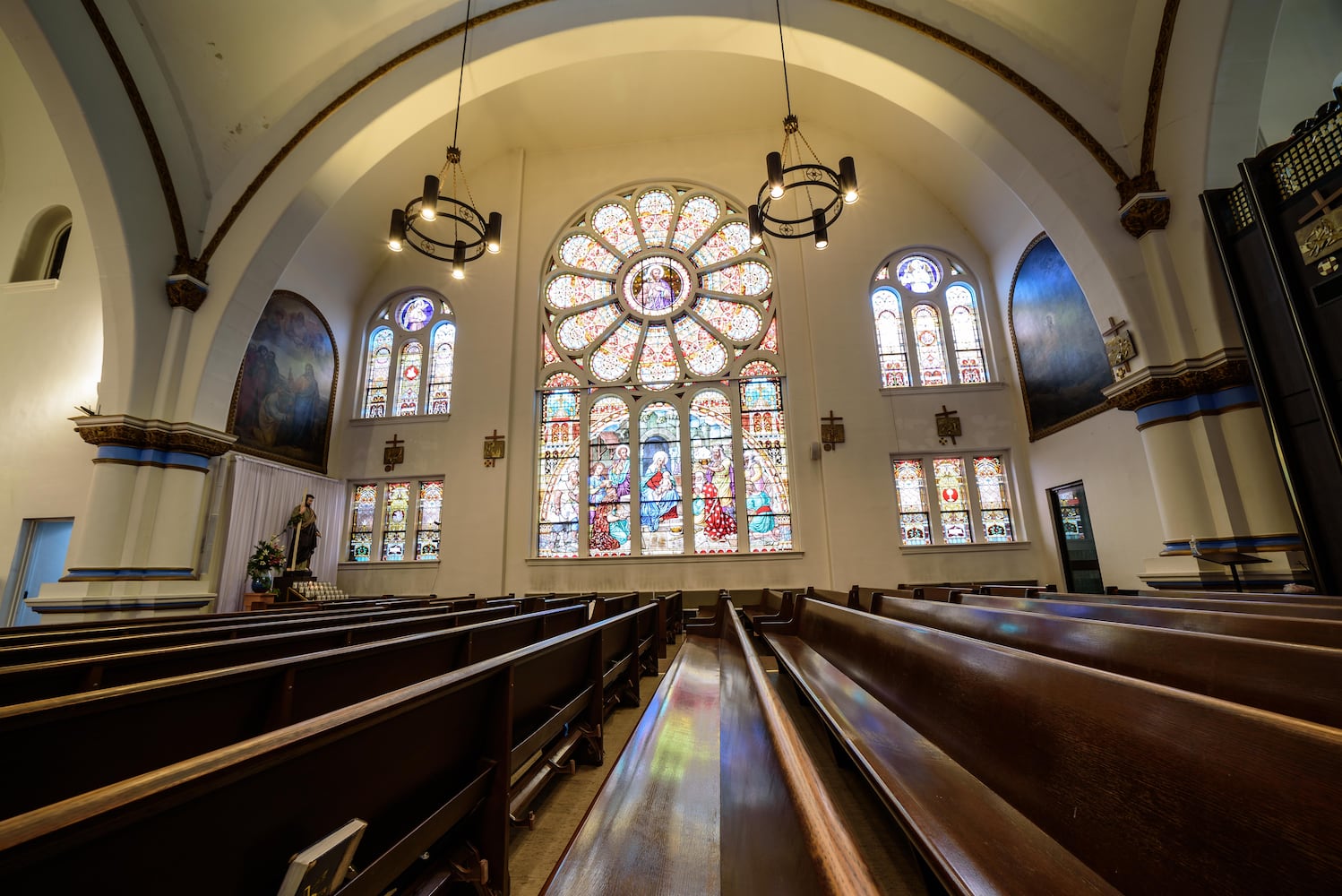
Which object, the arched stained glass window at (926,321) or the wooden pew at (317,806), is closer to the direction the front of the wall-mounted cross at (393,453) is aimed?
the wooden pew

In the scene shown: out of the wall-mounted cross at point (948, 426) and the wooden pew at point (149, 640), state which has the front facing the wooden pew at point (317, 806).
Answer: the wall-mounted cross

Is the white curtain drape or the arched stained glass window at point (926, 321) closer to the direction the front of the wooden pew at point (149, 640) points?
the white curtain drape

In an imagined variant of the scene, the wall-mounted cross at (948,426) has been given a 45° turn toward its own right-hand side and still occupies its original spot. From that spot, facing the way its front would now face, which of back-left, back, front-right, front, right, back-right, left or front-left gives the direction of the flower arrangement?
front

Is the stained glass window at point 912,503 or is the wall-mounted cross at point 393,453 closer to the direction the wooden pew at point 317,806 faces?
the wall-mounted cross

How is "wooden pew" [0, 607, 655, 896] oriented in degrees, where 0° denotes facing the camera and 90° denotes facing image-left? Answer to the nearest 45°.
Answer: approximately 135°

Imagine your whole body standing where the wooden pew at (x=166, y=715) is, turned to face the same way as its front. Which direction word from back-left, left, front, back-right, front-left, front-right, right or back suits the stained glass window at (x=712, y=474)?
right
